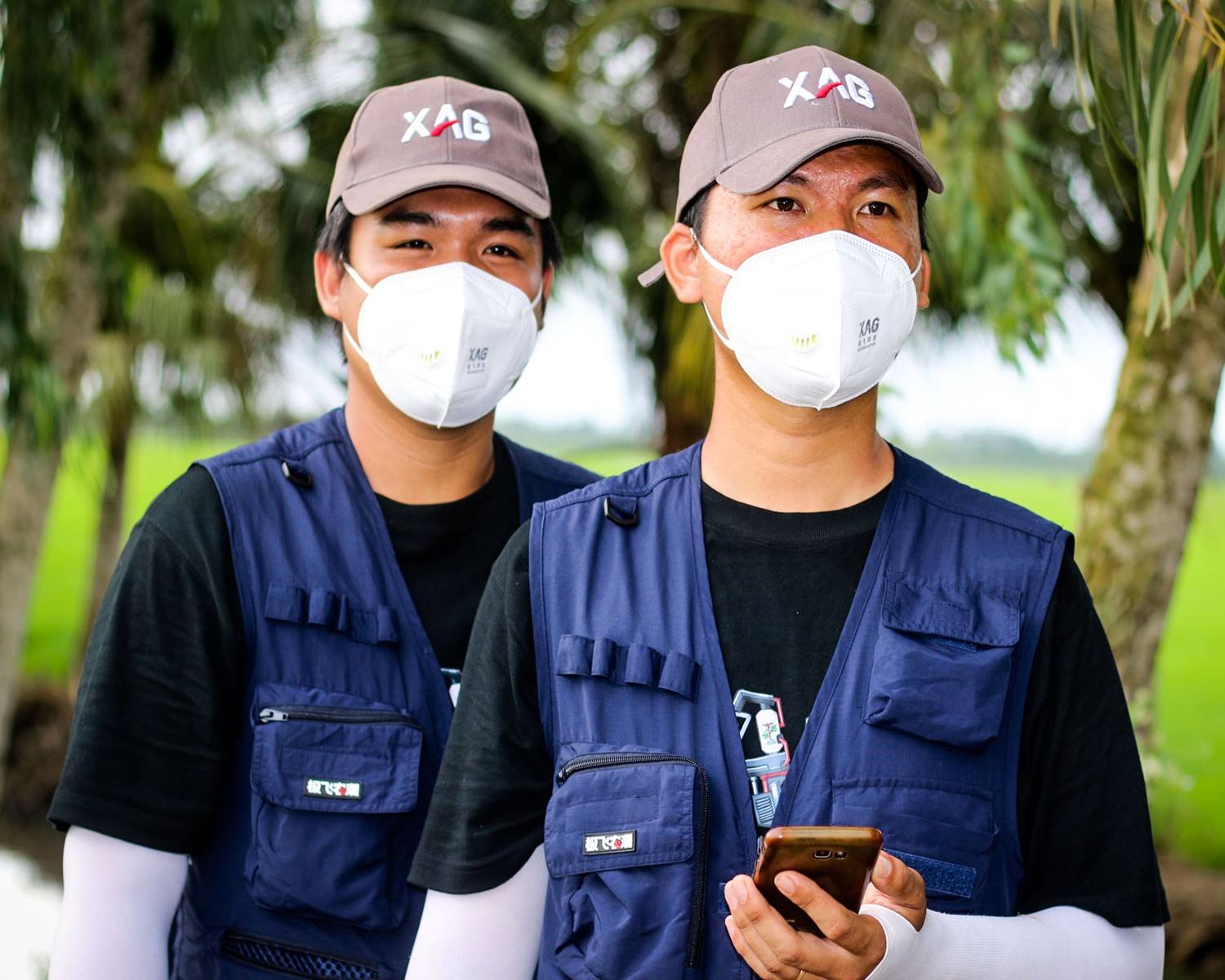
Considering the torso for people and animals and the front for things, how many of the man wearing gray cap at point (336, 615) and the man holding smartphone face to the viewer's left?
0

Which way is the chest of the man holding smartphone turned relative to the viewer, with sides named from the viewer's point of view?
facing the viewer

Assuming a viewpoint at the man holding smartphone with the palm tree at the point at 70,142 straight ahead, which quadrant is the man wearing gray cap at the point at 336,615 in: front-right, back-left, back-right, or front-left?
front-left

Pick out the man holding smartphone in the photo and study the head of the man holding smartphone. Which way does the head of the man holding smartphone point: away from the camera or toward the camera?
toward the camera

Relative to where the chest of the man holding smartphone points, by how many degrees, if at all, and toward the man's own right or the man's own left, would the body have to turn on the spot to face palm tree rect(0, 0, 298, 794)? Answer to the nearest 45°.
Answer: approximately 135° to the man's own right

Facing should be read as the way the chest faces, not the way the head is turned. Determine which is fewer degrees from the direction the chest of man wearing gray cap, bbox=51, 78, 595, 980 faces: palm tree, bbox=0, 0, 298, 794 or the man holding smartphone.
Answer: the man holding smartphone

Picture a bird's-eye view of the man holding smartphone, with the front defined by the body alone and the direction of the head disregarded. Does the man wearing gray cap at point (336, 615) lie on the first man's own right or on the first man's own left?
on the first man's own right

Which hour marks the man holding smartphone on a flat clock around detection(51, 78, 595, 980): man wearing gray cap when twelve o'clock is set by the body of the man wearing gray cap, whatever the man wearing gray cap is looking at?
The man holding smartphone is roughly at 12 o'clock from the man wearing gray cap.

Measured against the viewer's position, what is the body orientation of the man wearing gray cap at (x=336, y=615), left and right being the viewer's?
facing the viewer and to the right of the viewer

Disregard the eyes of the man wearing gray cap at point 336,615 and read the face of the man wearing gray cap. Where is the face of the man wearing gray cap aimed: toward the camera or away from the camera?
toward the camera

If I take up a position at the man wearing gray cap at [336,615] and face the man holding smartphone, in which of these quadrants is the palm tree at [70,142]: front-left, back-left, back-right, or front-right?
back-left

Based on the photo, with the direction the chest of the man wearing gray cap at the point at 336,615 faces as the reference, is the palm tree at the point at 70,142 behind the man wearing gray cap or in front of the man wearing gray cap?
behind
